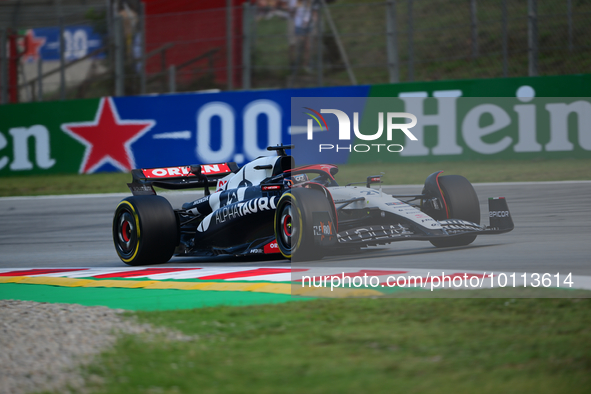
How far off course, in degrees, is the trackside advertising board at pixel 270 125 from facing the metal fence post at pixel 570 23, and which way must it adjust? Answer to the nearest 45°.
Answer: approximately 90° to its left

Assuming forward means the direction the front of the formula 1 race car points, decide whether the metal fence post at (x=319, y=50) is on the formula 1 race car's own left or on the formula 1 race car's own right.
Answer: on the formula 1 race car's own left

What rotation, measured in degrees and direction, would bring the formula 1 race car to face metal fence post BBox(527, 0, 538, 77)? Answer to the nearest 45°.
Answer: approximately 90° to its left

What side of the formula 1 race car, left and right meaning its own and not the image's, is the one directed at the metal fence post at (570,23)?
left

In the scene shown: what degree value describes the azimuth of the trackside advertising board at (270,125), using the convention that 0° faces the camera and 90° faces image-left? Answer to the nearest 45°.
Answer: approximately 0°

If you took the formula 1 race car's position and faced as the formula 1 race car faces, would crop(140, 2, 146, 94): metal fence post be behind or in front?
behind

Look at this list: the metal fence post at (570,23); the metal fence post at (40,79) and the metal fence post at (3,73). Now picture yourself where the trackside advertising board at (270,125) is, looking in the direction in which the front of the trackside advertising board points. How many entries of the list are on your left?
1

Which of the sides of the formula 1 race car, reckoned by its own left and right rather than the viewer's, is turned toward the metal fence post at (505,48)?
left

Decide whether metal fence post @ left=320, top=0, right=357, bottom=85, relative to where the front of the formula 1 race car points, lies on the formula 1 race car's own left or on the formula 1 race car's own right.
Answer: on the formula 1 race car's own left
